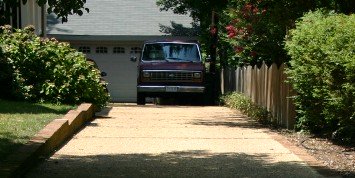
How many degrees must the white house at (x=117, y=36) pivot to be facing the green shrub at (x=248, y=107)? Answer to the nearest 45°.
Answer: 0° — it already faces it

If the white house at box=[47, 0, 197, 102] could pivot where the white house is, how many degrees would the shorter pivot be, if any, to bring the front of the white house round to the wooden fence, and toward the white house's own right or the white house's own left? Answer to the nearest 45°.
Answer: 0° — it already faces it

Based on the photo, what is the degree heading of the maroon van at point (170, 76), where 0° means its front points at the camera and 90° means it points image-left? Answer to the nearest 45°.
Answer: approximately 0°

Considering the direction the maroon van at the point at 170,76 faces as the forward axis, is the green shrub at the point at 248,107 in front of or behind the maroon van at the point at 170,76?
in front

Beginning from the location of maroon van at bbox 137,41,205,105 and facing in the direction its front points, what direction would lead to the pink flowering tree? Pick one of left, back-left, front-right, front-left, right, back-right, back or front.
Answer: front-left

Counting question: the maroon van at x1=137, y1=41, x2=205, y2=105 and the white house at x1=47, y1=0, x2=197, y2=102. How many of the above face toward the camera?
2

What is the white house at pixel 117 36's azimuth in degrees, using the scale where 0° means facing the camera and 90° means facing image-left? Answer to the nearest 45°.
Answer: approximately 0°

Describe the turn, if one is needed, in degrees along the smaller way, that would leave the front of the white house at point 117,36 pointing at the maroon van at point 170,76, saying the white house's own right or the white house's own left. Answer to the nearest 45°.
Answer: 0° — it already faces it

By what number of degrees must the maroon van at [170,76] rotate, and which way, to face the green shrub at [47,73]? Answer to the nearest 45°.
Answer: approximately 45° to its right
